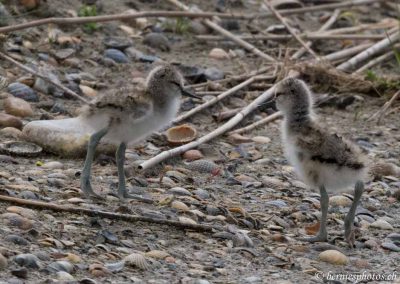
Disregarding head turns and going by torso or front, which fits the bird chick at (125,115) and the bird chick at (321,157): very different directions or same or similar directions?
very different directions

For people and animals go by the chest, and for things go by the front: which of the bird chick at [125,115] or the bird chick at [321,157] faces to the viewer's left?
the bird chick at [321,157]

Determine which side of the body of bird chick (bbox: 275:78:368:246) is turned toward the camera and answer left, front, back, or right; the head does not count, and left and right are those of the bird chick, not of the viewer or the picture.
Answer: left

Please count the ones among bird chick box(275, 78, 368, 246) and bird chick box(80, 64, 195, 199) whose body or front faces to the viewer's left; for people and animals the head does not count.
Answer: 1

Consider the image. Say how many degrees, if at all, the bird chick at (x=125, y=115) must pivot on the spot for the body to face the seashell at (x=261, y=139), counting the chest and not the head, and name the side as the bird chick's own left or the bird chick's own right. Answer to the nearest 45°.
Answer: approximately 45° to the bird chick's own left

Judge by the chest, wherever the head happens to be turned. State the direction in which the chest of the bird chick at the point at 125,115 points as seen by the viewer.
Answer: to the viewer's right

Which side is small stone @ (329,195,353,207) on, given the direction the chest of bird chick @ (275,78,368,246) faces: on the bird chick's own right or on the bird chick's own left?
on the bird chick's own right

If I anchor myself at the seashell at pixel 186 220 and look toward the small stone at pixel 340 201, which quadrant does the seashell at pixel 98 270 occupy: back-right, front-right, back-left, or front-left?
back-right

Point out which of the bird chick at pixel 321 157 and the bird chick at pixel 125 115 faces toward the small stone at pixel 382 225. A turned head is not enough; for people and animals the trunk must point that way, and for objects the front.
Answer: the bird chick at pixel 125 115

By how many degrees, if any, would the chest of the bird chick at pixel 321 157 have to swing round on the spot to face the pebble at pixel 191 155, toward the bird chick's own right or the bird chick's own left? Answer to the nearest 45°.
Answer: approximately 45° to the bird chick's own right

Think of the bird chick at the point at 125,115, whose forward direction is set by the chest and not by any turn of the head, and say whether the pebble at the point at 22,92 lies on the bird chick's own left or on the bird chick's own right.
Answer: on the bird chick's own left
